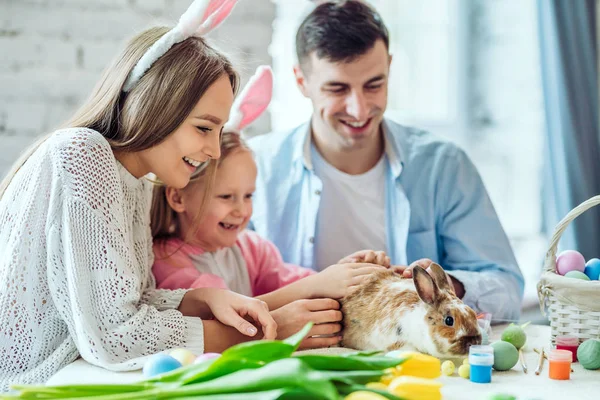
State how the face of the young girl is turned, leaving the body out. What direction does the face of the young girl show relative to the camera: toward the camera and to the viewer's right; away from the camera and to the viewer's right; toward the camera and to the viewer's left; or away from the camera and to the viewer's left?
toward the camera and to the viewer's right

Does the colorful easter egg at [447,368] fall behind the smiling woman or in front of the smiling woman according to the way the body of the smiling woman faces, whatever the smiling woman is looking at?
in front

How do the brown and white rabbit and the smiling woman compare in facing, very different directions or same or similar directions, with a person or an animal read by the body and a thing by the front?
same or similar directions

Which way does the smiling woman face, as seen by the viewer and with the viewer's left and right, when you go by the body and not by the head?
facing to the right of the viewer

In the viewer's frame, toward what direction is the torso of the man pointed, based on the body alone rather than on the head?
toward the camera

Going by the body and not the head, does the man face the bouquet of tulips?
yes

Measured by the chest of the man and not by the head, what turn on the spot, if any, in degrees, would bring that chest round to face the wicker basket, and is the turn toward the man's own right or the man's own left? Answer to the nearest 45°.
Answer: approximately 45° to the man's own left

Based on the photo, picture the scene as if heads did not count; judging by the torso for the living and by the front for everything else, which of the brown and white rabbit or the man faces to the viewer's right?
the brown and white rabbit

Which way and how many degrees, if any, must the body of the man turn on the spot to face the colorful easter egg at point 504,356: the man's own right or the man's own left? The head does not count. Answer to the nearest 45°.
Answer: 0° — they already face it

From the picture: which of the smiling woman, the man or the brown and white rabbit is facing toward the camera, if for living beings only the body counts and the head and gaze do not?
the man

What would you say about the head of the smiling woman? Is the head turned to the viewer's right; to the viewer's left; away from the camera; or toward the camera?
to the viewer's right

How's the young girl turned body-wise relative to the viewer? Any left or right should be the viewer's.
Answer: facing the viewer and to the right of the viewer

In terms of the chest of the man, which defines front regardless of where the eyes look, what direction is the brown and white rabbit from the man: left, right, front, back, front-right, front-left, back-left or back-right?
front

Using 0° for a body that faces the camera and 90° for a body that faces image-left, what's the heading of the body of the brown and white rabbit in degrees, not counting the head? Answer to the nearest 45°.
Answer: approximately 270°
